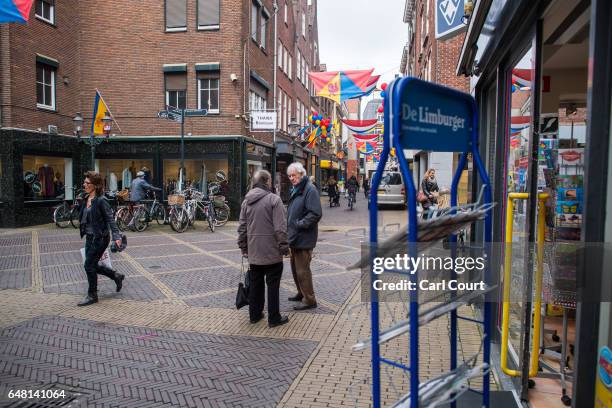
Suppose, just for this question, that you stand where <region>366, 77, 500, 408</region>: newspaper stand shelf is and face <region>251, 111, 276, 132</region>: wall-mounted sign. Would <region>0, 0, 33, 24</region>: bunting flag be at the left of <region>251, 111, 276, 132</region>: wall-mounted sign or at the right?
left

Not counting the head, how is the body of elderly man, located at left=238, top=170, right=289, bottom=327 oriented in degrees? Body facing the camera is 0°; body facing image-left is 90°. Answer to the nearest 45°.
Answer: approximately 225°

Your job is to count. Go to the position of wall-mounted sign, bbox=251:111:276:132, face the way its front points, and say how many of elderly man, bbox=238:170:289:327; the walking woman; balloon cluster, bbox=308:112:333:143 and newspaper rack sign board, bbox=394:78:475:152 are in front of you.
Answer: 3

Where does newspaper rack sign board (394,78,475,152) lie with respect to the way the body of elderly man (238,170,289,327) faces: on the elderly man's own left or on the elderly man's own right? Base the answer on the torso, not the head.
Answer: on the elderly man's own right

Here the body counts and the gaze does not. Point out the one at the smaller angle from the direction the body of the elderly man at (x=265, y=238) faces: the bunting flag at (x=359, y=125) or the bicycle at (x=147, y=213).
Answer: the bunting flag

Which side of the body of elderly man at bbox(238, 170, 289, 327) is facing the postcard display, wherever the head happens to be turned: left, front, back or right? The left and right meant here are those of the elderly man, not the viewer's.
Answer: right

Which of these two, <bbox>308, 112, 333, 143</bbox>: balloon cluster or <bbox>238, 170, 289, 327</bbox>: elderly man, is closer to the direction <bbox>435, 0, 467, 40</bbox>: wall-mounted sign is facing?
the elderly man
